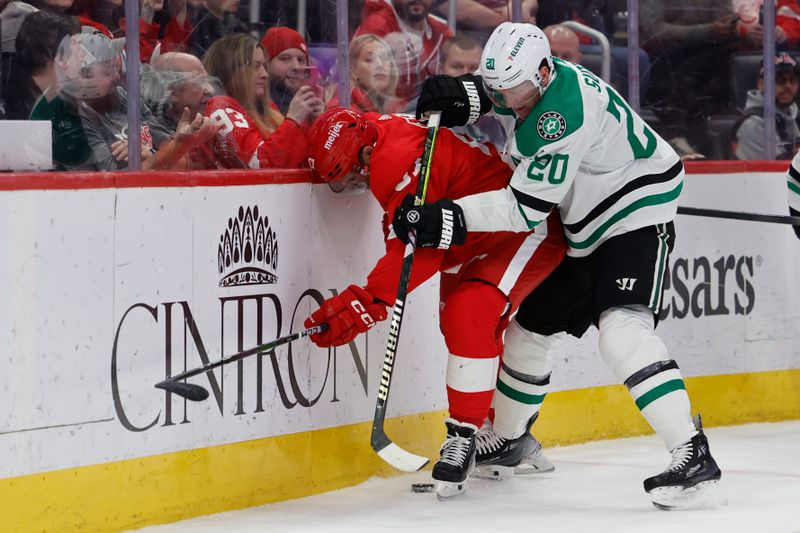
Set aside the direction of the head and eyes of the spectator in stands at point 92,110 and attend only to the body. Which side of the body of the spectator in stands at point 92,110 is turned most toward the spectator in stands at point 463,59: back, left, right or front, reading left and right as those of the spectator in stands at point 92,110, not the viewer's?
left

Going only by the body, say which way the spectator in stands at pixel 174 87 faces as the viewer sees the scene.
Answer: to the viewer's right

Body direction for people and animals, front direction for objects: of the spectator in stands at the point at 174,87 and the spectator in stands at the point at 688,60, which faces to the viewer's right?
the spectator in stands at the point at 174,87

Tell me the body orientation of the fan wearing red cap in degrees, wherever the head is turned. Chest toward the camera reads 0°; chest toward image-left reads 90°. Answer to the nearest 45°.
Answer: approximately 315°
